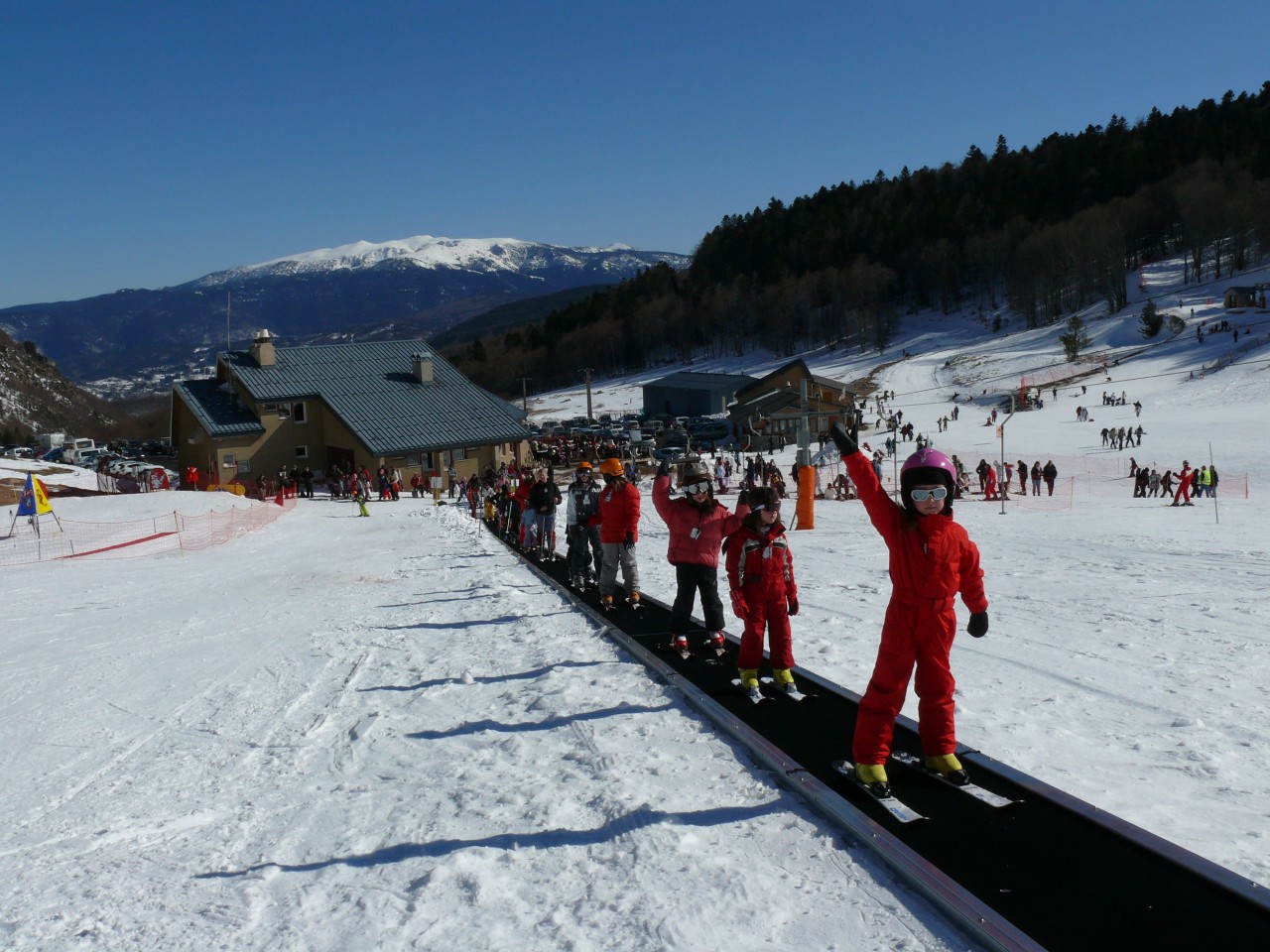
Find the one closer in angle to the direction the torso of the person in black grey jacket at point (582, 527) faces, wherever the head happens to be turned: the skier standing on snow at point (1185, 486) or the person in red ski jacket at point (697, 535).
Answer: the person in red ski jacket

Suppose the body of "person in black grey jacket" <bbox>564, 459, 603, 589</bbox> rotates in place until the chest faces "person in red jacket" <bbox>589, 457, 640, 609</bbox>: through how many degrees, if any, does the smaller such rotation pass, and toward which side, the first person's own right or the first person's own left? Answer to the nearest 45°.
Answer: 0° — they already face them

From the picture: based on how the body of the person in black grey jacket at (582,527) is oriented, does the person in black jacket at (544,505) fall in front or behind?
behind

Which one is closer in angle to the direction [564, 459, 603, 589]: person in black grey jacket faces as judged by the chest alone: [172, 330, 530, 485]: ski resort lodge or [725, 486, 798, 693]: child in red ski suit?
the child in red ski suit

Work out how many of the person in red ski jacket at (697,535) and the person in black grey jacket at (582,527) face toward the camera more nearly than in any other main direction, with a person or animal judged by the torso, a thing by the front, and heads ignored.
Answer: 2

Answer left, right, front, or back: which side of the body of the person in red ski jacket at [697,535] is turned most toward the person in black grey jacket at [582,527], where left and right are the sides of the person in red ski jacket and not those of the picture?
back

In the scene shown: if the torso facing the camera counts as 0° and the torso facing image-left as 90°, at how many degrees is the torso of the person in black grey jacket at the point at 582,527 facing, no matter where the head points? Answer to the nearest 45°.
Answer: approximately 0°

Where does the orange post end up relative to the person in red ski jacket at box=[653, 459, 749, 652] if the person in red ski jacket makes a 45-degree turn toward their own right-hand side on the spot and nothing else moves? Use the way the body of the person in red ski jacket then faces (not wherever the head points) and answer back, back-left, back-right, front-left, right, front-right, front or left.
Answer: back-right

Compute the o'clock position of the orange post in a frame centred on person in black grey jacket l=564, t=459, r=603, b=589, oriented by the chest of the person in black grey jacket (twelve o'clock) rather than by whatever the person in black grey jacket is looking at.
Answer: The orange post is roughly at 7 o'clock from the person in black grey jacket.

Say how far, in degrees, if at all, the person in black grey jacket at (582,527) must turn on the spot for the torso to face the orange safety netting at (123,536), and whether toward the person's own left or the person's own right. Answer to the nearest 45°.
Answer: approximately 135° to the person's own right

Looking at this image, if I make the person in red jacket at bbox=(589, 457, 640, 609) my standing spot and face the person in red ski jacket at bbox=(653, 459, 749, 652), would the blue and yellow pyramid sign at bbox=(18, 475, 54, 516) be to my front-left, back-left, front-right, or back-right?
back-right
